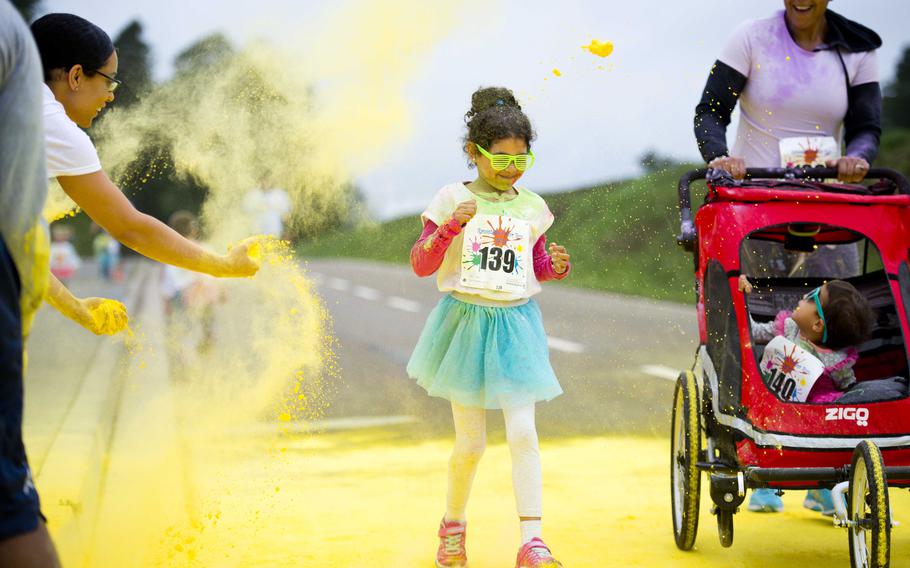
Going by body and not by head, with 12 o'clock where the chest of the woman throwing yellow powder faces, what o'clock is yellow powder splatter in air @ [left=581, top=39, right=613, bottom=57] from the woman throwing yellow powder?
The yellow powder splatter in air is roughly at 11 o'clock from the woman throwing yellow powder.

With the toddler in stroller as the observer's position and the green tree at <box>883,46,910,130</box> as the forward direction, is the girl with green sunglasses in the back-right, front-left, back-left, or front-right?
back-left

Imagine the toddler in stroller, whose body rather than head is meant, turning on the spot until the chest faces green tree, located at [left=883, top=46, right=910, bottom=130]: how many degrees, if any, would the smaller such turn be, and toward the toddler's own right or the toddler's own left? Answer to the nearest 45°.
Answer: approximately 135° to the toddler's own right

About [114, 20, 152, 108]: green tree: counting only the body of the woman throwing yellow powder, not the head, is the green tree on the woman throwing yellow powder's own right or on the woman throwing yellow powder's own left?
on the woman throwing yellow powder's own left

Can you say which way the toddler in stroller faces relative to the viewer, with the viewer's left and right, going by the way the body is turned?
facing the viewer and to the left of the viewer

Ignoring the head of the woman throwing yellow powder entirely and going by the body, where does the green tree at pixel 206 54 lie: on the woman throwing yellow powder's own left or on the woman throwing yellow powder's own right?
on the woman throwing yellow powder's own left

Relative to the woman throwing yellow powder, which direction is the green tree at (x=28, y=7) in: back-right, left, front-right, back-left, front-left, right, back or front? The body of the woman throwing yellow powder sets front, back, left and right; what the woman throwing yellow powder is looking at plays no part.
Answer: left

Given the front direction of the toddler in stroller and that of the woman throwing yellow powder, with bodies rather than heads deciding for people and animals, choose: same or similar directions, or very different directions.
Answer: very different directions

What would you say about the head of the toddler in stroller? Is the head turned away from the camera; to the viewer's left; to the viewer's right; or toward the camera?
to the viewer's left

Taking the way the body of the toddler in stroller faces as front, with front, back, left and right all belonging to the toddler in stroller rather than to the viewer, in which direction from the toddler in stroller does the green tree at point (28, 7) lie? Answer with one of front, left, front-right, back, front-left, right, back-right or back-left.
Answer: right

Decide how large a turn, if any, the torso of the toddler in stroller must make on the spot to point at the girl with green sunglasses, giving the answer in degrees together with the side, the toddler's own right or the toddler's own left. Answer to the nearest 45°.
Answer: approximately 45° to the toddler's own right

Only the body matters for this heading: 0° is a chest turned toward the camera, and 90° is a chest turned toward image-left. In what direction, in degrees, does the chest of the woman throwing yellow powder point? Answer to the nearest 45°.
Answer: approximately 270°

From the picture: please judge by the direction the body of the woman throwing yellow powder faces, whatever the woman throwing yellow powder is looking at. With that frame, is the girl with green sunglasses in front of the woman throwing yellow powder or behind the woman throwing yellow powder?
in front

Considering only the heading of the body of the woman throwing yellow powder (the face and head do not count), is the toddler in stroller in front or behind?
in front
